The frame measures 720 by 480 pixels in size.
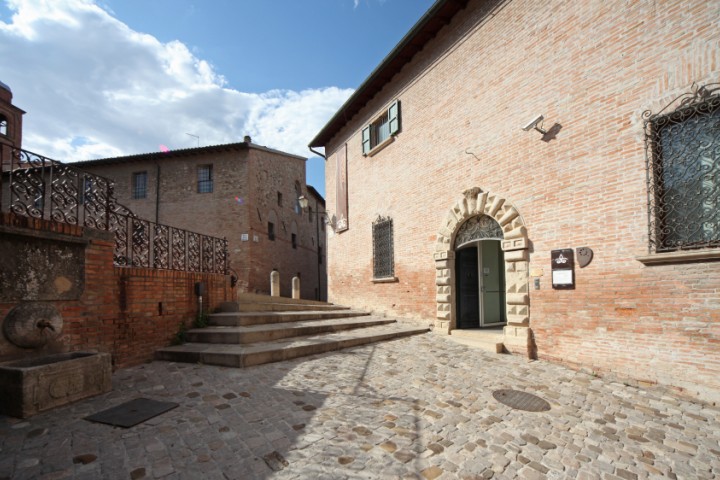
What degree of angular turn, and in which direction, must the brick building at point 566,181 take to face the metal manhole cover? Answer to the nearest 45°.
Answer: approximately 45° to its left

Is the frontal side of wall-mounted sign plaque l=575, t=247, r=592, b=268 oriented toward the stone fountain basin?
yes

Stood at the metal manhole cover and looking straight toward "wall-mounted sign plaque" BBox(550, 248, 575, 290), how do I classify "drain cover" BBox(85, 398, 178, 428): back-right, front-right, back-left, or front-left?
back-left

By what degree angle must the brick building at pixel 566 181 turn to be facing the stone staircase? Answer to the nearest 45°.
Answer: approximately 45° to its right

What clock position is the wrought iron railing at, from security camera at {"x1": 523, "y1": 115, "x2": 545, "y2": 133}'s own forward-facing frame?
The wrought iron railing is roughly at 11 o'clock from the security camera.

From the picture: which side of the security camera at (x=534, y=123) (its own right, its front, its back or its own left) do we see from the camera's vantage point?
left

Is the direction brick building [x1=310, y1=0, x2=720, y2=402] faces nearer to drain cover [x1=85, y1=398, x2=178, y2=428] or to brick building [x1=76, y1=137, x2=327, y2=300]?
the drain cover

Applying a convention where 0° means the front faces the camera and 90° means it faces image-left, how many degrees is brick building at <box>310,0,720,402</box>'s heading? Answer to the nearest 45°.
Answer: approximately 45°
